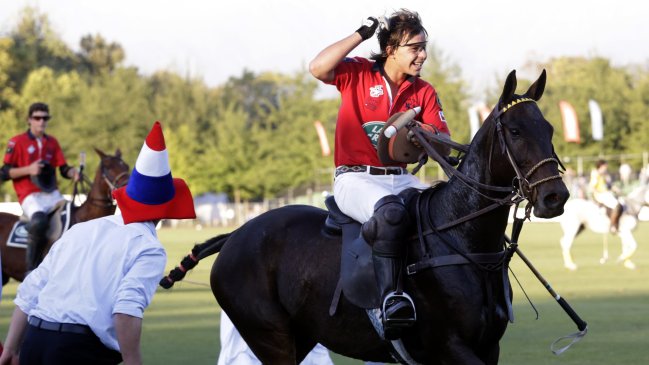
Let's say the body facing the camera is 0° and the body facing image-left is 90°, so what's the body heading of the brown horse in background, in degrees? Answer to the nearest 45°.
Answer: approximately 270°

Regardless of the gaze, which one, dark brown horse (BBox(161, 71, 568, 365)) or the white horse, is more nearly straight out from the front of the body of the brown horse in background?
the white horse

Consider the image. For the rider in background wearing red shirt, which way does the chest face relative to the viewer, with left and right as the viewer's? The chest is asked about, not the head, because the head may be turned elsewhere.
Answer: facing the viewer and to the right of the viewer

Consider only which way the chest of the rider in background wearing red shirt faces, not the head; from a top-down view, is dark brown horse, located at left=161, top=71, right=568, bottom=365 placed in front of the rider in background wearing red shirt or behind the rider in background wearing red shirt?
in front
